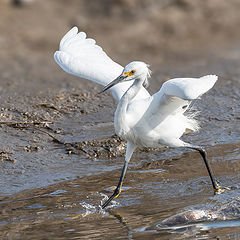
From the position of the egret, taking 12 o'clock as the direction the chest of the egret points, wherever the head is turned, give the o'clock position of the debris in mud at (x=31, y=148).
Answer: The debris in mud is roughly at 3 o'clock from the egret.

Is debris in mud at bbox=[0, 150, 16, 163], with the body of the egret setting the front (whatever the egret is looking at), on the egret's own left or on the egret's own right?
on the egret's own right

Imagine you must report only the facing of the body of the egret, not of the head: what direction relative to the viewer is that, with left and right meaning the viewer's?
facing the viewer and to the left of the viewer

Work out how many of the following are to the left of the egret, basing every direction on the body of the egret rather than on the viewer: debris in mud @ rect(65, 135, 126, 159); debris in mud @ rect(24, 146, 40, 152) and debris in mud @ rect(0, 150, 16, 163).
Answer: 0

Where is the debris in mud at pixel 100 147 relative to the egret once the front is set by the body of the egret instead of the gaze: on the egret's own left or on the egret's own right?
on the egret's own right

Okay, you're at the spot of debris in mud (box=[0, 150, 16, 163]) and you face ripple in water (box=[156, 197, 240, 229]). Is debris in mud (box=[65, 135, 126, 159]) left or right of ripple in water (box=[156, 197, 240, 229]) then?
left

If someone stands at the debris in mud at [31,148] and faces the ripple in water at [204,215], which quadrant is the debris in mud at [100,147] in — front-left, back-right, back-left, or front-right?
front-left
